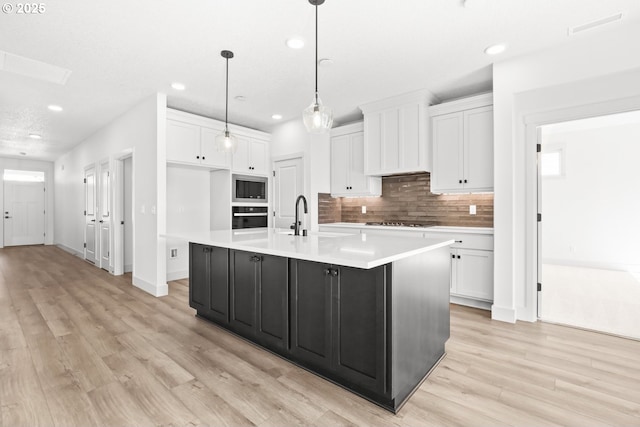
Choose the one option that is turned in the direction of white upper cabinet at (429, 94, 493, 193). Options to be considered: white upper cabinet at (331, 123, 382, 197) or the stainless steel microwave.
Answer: the stainless steel microwave

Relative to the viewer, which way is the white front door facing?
toward the camera

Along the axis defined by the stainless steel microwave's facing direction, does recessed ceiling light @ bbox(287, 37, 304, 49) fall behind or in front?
in front

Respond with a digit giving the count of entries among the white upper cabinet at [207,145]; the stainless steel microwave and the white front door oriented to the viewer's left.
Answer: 0

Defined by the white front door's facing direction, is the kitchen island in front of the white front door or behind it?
in front

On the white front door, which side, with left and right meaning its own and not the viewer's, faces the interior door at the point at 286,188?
front

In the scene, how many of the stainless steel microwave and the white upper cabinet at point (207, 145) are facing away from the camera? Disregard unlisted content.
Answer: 0

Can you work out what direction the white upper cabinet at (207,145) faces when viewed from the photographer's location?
facing the viewer and to the right of the viewer

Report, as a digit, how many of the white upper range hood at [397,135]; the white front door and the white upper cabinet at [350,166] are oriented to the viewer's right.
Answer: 0

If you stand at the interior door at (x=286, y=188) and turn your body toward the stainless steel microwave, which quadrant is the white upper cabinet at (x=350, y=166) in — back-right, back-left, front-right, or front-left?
back-left

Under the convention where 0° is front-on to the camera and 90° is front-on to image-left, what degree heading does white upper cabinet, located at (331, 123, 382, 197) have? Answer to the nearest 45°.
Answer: approximately 45°

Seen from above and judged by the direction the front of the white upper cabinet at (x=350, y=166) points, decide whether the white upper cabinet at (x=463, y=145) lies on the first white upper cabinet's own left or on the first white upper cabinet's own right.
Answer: on the first white upper cabinet's own left

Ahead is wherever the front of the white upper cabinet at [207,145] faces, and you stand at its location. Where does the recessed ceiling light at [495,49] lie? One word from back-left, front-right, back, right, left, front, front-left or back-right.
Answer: front

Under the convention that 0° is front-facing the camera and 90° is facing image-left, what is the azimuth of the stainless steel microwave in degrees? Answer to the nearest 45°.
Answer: approximately 315°

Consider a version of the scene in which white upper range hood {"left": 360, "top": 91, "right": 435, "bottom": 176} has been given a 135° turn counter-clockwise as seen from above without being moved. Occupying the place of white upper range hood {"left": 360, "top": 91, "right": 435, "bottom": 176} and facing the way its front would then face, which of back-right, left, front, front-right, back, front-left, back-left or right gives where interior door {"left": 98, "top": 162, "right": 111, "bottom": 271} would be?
back

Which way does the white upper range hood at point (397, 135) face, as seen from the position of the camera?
facing the viewer and to the left of the viewer

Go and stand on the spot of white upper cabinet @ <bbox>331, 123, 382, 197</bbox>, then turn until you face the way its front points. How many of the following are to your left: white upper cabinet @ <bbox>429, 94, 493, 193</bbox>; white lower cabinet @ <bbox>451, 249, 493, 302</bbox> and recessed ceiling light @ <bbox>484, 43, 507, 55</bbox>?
3
